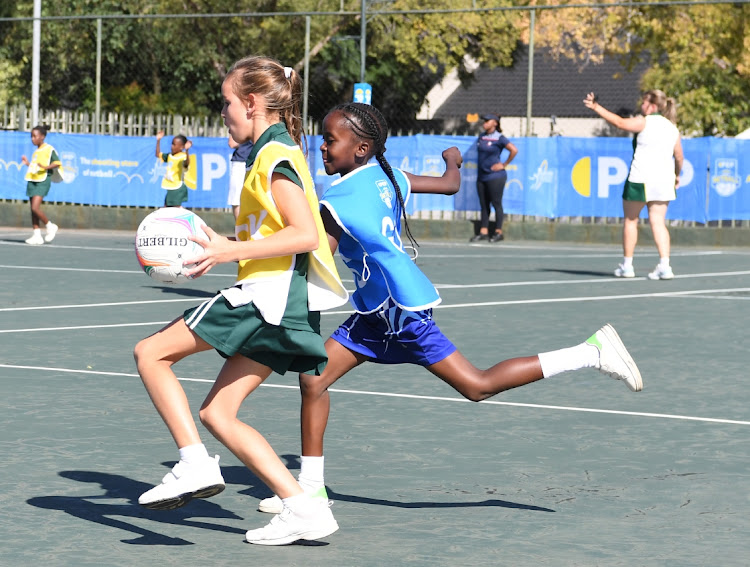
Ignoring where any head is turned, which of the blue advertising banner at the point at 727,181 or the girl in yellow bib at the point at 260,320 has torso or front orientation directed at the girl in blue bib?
the blue advertising banner

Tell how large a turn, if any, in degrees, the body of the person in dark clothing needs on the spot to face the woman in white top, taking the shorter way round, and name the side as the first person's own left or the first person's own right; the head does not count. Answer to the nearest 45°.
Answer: approximately 45° to the first person's own left

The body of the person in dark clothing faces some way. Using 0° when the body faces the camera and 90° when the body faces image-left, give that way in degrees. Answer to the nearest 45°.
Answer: approximately 45°

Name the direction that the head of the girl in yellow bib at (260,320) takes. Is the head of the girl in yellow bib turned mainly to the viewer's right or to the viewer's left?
to the viewer's left

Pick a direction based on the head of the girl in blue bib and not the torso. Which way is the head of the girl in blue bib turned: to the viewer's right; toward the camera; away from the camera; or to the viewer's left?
to the viewer's left

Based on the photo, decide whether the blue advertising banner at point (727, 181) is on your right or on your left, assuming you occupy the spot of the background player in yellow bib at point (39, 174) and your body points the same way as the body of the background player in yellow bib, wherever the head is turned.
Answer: on your left

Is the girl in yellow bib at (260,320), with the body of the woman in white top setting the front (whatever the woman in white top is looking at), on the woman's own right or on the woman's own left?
on the woman's own left

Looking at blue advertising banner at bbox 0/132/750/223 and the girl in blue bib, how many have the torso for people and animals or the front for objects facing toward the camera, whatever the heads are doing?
1

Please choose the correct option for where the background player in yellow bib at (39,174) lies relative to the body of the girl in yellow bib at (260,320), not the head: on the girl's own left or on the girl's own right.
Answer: on the girl's own right

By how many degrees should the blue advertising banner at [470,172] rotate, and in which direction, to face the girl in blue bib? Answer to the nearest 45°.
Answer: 0° — it already faces them

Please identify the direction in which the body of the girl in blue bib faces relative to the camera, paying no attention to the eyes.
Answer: to the viewer's left

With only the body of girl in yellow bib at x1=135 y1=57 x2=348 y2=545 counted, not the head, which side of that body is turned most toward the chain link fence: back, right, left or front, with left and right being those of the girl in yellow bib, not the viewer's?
right
